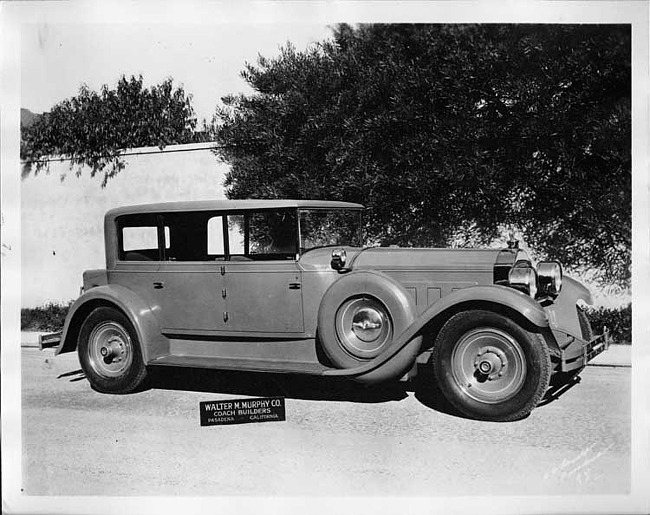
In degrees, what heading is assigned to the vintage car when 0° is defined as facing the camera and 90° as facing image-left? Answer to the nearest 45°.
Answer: approximately 315°
